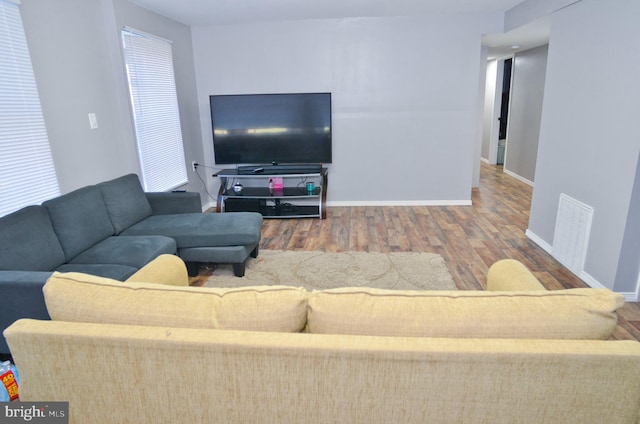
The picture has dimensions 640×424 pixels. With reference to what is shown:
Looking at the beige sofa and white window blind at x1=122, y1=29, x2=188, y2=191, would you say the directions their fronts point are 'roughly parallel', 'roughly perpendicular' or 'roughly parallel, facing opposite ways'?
roughly perpendicular

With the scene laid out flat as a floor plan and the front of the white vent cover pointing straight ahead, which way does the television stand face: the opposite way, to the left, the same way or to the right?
to the left

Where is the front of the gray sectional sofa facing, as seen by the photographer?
facing the viewer and to the right of the viewer

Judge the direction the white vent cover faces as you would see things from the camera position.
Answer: facing the viewer and to the left of the viewer

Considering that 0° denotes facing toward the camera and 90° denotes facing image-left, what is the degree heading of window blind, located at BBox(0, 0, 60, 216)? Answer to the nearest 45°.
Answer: approximately 315°

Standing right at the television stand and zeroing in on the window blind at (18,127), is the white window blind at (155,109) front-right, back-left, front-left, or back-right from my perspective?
front-right

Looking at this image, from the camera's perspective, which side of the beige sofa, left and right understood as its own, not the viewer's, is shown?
back

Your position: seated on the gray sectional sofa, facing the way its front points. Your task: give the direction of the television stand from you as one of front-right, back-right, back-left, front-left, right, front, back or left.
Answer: left

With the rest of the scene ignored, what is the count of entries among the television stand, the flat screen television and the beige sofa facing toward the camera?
2

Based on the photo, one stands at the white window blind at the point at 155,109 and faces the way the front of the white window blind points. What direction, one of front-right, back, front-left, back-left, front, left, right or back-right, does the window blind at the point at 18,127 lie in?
right

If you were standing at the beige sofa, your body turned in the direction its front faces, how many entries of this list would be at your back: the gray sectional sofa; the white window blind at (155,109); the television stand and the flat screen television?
0

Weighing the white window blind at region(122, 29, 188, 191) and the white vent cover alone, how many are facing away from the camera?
0

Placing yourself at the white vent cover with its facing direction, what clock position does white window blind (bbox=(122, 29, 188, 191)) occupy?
The white window blind is roughly at 1 o'clock from the white vent cover.

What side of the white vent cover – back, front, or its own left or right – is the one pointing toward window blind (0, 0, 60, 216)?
front

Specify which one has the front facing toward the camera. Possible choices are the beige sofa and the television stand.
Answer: the television stand

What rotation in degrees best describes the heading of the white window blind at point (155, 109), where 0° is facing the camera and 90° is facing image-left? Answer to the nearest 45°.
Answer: approximately 315°

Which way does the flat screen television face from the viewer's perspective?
toward the camera

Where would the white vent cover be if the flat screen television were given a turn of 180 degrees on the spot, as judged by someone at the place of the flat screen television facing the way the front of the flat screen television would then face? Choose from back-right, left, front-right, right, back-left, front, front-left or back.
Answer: back-right

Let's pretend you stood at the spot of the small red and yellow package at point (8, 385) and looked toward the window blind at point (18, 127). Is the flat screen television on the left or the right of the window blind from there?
right

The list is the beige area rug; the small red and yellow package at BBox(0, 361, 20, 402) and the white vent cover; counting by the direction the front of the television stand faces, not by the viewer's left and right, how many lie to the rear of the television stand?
0
